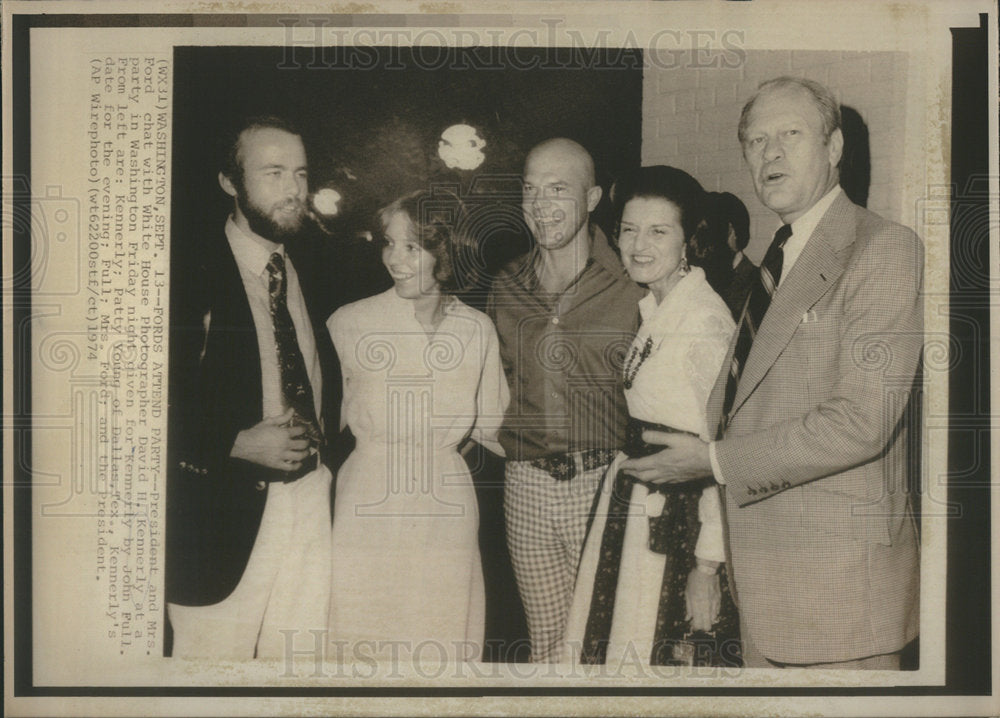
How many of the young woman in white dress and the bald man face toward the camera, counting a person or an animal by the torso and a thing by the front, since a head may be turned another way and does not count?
2

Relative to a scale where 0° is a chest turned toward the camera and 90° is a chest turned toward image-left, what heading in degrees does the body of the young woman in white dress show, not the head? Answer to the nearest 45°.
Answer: approximately 0°

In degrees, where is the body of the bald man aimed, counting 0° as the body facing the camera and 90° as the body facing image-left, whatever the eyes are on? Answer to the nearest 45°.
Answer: approximately 0°
